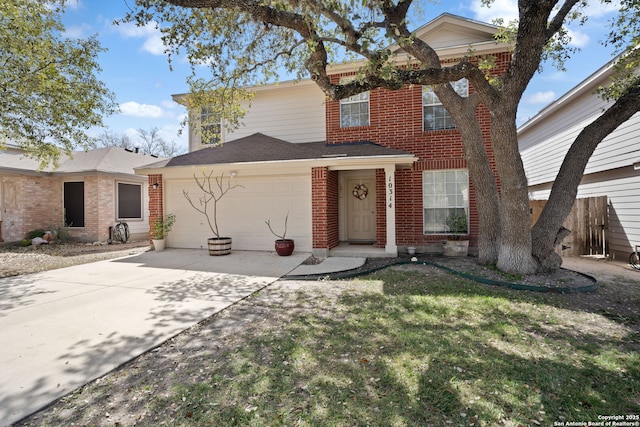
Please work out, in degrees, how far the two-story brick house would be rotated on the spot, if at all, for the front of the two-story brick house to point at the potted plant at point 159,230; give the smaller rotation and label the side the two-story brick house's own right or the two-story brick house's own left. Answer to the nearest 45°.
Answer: approximately 90° to the two-story brick house's own right

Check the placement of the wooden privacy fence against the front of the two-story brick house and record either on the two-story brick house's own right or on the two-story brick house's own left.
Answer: on the two-story brick house's own left

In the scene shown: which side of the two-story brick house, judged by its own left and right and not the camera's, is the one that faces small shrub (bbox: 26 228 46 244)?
right

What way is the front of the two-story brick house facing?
toward the camera

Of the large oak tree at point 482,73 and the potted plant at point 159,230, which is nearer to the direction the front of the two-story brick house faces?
the large oak tree

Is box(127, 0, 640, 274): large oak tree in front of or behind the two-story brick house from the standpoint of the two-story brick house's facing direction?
in front

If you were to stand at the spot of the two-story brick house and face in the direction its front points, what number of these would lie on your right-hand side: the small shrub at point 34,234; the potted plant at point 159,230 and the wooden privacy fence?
2

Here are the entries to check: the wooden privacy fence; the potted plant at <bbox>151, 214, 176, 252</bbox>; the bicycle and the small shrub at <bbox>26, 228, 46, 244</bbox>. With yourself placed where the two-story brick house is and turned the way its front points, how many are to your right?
2

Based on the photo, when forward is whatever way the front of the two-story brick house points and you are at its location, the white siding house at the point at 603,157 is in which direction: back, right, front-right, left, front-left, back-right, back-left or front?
left

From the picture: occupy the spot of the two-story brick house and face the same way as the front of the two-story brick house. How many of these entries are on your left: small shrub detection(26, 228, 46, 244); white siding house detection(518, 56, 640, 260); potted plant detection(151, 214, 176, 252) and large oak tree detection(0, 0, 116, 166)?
1
